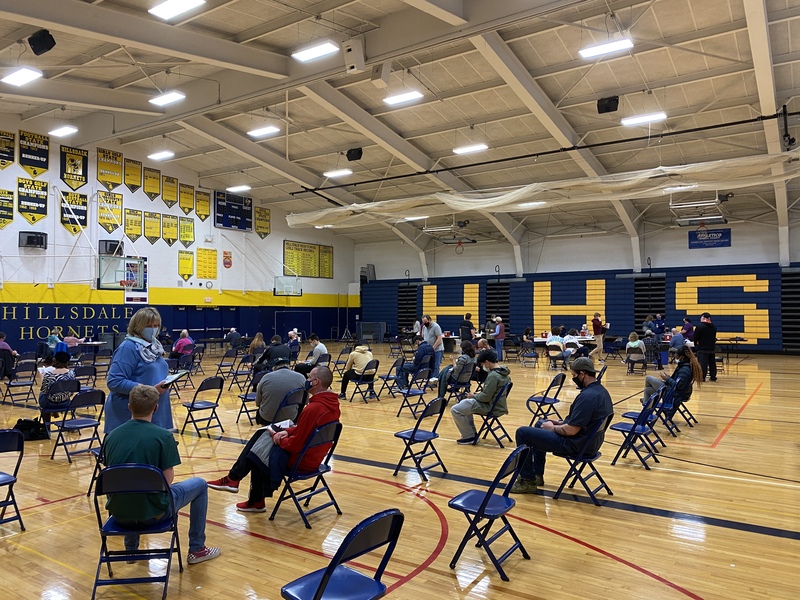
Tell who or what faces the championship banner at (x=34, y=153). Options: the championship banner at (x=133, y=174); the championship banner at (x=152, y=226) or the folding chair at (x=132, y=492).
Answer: the folding chair

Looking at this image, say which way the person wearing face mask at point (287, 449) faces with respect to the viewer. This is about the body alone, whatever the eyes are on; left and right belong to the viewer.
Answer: facing to the left of the viewer

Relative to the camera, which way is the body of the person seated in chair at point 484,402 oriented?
to the viewer's left

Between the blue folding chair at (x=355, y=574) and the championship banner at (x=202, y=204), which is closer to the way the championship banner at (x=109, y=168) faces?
the blue folding chair

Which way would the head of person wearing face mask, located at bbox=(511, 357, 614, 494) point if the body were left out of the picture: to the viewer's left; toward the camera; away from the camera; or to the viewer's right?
to the viewer's left

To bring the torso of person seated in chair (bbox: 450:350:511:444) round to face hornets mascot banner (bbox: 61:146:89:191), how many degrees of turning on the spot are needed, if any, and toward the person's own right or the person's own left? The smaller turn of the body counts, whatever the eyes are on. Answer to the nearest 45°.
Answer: approximately 45° to the person's own right

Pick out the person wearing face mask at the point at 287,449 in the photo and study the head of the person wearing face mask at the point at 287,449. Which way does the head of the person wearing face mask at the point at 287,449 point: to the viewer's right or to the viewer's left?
to the viewer's left

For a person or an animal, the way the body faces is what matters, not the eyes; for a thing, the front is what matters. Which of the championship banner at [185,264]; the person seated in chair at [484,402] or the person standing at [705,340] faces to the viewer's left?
the person seated in chair

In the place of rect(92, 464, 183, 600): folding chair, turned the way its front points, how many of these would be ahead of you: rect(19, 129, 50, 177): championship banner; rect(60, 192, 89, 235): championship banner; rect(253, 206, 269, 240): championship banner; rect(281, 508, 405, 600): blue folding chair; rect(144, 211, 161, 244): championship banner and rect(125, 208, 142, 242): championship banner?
5

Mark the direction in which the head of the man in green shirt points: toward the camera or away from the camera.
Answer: away from the camera

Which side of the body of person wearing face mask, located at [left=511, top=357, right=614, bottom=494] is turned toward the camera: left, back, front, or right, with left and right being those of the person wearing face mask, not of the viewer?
left

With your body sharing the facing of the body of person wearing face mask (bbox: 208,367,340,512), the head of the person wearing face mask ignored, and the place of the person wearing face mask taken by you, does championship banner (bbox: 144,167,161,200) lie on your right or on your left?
on your right
